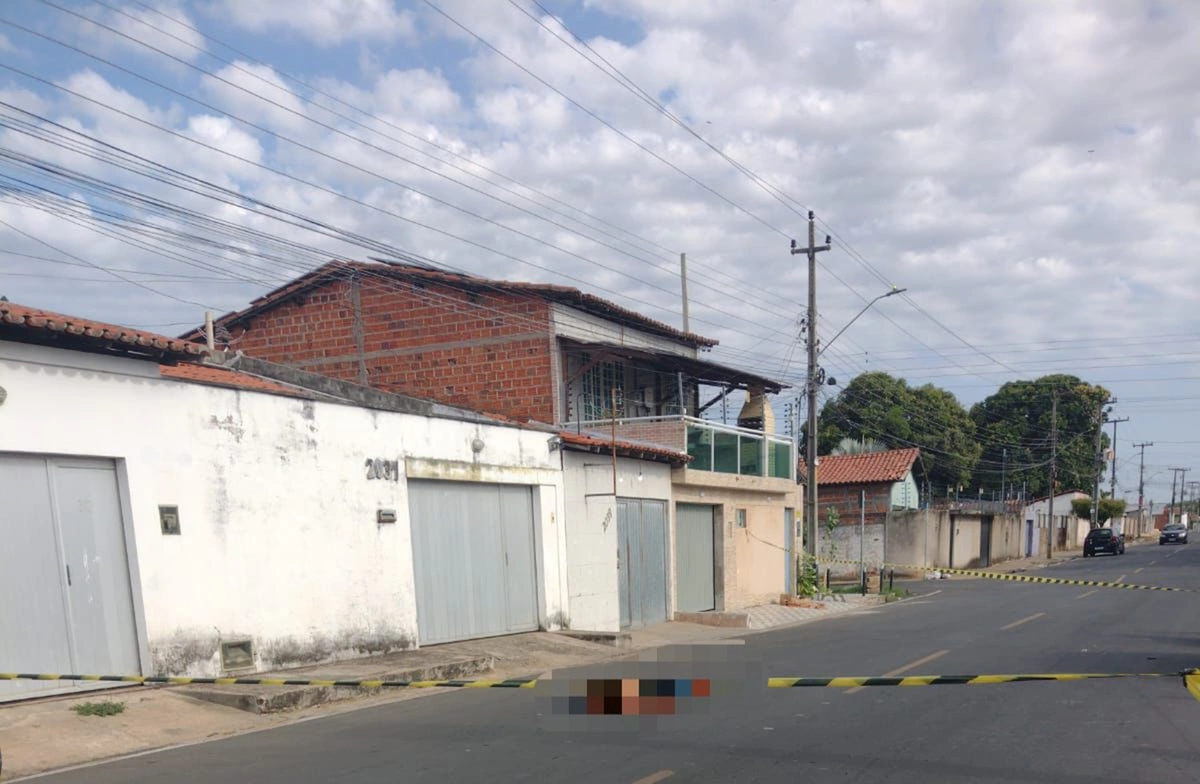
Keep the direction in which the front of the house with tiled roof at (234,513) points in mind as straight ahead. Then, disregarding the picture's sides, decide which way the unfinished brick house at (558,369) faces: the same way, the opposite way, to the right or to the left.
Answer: the same way

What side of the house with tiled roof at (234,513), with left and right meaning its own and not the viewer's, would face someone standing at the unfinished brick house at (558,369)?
left

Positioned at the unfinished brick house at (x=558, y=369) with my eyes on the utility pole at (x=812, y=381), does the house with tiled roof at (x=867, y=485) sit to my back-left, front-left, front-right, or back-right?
front-left

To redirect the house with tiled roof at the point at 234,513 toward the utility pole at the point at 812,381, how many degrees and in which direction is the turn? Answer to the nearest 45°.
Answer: approximately 90° to its left

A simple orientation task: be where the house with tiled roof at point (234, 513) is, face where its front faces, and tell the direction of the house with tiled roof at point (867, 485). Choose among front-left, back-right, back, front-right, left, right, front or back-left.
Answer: left

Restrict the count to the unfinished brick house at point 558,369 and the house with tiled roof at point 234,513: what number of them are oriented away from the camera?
0

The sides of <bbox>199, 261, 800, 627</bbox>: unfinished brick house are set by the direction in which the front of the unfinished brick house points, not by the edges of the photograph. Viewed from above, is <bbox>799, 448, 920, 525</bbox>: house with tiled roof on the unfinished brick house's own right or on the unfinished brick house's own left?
on the unfinished brick house's own left

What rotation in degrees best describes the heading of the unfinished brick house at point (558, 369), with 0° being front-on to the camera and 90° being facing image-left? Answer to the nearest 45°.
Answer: approximately 315°

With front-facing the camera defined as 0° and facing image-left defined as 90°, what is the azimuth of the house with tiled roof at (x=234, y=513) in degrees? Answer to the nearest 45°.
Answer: approximately 315°
